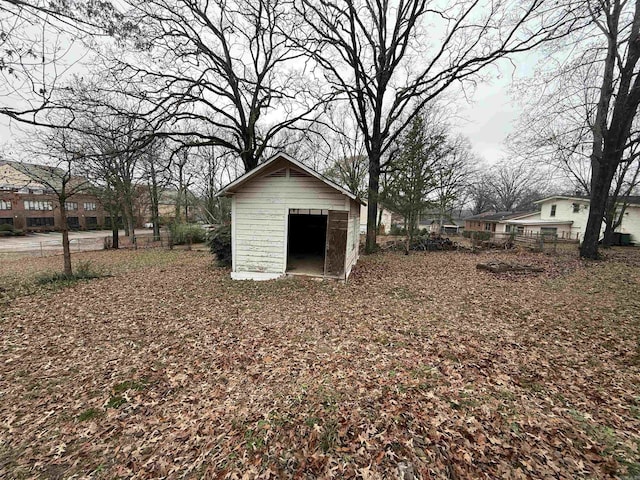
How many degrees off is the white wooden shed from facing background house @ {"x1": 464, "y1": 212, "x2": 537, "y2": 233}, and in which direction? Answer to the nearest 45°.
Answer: approximately 135° to its left

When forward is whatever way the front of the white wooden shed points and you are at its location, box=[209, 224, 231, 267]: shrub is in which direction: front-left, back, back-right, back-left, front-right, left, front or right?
back-right

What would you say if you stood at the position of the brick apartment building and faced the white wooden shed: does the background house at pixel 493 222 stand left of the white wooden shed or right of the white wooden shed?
left

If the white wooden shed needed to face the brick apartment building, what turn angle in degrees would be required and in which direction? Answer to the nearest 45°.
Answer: approximately 135° to its right

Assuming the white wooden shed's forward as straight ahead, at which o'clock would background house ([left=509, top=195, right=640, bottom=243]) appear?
The background house is roughly at 8 o'clock from the white wooden shed.

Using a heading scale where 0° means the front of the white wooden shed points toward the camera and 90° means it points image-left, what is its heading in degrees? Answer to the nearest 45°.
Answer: approximately 0°

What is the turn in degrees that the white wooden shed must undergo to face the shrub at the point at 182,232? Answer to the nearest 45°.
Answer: approximately 135° to its right
